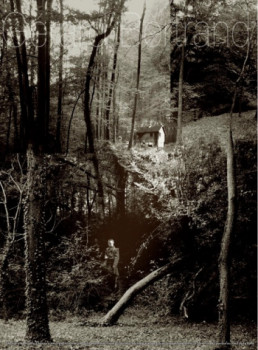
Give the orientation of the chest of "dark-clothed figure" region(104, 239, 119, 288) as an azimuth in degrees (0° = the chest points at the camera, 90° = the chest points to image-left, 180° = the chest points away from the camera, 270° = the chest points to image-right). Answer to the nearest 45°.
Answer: approximately 0°

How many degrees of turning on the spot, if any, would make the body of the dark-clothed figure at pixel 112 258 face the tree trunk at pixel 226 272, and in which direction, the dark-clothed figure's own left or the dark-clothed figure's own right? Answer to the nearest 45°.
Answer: approximately 45° to the dark-clothed figure's own left
